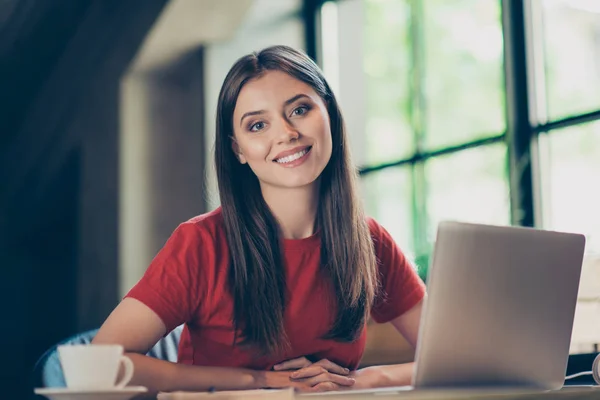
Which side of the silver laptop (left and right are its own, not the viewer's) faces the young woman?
front

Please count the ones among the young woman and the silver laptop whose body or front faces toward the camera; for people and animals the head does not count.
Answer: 1

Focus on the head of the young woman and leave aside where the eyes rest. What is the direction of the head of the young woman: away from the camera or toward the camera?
toward the camera

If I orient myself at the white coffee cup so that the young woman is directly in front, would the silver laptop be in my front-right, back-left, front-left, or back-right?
front-right

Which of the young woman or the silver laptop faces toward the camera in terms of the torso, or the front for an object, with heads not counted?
the young woman

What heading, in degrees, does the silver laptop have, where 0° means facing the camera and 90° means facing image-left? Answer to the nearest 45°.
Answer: approximately 135°

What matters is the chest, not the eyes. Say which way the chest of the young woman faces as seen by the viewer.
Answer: toward the camera

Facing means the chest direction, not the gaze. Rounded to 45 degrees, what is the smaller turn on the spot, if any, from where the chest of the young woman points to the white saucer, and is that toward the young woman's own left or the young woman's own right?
0° — they already face it

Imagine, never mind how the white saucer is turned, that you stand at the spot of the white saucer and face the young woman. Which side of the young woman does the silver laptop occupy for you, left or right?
right
